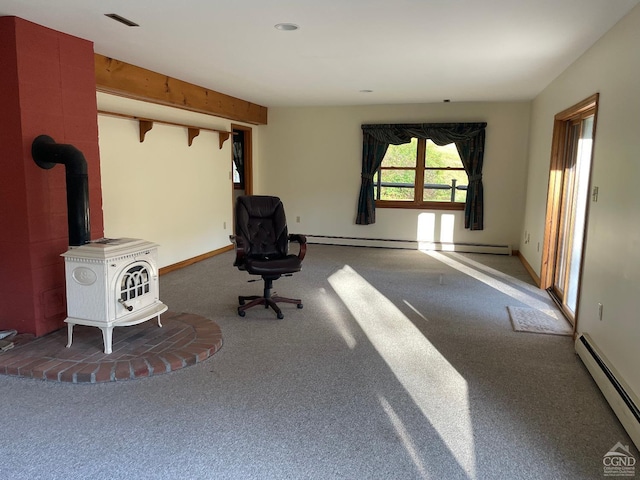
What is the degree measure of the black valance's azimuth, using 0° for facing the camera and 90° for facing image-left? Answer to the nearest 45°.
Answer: approximately 0°

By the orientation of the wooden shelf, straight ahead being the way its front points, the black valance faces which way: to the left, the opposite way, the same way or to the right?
to the right

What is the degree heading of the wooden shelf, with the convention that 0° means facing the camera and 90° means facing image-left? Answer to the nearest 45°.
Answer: approximately 315°

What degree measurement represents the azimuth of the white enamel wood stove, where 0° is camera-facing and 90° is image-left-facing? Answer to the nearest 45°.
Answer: approximately 315°

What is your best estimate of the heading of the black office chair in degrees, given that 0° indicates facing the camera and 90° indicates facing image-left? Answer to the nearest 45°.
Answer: approximately 315°

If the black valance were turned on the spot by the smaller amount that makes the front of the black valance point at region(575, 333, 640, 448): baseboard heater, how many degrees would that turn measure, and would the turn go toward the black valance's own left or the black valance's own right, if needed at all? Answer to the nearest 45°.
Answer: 0° — it already faces it

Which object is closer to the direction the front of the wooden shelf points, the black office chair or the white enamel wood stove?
the black office chair

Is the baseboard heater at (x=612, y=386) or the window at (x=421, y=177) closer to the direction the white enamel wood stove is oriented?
the baseboard heater

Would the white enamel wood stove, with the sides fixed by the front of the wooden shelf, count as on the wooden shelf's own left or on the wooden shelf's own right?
on the wooden shelf's own right

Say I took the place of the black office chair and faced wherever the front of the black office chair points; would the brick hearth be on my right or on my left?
on my right
